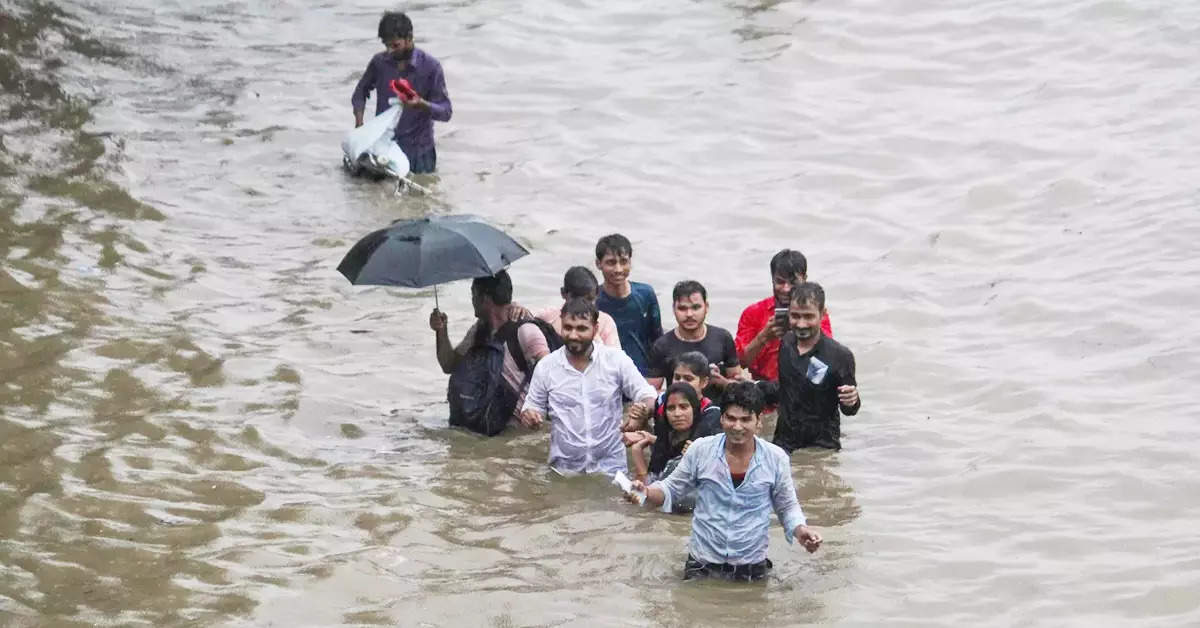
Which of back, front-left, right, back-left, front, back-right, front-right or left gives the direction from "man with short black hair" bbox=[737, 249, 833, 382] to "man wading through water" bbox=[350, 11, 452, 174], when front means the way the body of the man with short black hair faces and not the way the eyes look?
back-right

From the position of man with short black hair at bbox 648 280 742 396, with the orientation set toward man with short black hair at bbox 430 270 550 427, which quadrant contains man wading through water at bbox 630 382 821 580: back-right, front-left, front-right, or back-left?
back-left

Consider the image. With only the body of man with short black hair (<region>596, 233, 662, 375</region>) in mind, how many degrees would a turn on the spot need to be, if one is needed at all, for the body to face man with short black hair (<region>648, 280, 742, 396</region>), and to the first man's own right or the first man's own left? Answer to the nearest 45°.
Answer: approximately 45° to the first man's own left

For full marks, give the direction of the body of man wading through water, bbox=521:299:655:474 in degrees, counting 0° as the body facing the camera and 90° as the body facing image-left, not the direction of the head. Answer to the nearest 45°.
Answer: approximately 0°

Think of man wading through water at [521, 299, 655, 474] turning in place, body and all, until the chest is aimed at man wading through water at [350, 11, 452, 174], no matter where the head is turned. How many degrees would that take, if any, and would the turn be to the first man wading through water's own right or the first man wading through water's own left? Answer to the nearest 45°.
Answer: approximately 180°

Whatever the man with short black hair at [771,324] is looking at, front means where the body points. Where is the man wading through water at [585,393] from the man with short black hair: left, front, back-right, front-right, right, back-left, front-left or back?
front-right

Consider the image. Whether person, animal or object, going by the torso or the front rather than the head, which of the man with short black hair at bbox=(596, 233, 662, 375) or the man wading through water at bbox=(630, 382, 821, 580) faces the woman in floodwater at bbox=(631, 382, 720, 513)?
the man with short black hair

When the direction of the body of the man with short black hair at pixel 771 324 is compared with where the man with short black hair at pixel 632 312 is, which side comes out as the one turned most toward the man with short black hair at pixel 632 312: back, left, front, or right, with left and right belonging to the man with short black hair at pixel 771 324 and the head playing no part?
right

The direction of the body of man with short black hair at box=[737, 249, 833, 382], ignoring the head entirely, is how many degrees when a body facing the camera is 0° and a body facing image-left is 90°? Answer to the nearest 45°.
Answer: approximately 0°

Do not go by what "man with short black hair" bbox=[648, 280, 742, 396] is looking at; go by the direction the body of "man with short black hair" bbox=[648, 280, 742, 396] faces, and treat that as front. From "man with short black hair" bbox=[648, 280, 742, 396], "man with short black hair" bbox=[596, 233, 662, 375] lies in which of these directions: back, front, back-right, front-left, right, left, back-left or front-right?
back-right

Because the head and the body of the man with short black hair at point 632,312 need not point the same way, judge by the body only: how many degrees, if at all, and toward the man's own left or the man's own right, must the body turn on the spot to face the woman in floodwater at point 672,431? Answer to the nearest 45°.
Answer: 0° — they already face them
